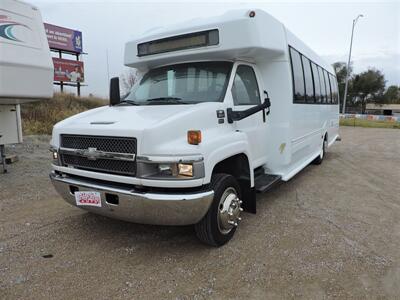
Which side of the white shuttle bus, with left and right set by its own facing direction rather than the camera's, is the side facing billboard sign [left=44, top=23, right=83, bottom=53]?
right

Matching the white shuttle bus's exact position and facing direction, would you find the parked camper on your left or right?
on your right

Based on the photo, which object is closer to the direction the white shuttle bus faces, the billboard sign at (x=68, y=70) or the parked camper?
the parked camper

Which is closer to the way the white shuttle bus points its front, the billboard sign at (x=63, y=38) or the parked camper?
the parked camper

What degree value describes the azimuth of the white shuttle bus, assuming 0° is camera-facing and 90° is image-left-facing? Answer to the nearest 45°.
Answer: approximately 45°

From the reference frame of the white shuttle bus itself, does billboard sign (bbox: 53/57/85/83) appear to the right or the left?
on its right
